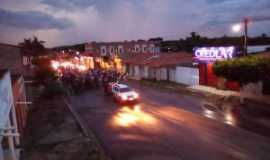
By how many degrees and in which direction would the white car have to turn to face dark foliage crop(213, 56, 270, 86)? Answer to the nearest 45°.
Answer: approximately 45° to its left

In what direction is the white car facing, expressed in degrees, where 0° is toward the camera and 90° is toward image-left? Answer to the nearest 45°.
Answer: approximately 315°
